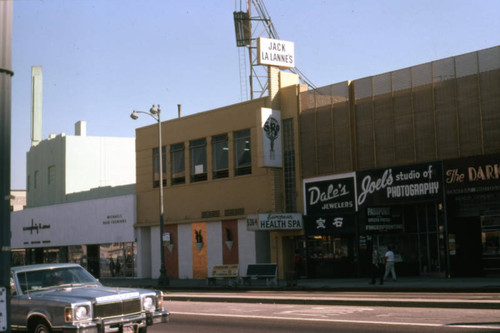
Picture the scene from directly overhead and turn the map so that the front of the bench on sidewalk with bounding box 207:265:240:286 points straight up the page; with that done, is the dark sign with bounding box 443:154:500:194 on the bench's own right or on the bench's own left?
on the bench's own left

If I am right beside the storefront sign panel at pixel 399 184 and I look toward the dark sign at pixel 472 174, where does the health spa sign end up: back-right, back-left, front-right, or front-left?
back-right

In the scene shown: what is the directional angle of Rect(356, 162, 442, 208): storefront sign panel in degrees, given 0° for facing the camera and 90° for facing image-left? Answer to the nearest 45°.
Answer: approximately 45°

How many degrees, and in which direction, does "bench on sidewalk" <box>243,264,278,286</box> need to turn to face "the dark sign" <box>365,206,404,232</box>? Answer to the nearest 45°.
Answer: approximately 135° to its left

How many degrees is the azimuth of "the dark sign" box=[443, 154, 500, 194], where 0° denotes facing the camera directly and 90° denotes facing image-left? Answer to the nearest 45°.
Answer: approximately 45°

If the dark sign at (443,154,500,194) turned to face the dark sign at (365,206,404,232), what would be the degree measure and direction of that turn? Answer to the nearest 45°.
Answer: approximately 90° to its right

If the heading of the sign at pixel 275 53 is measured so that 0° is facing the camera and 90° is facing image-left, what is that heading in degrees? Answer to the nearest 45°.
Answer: approximately 315°

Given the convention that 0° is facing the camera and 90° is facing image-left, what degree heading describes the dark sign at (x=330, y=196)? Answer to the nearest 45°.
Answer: approximately 45°

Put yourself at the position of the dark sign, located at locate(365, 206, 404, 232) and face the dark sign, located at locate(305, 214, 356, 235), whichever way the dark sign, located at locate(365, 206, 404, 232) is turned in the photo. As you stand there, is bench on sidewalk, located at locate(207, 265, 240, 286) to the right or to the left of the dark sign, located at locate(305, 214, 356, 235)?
left
